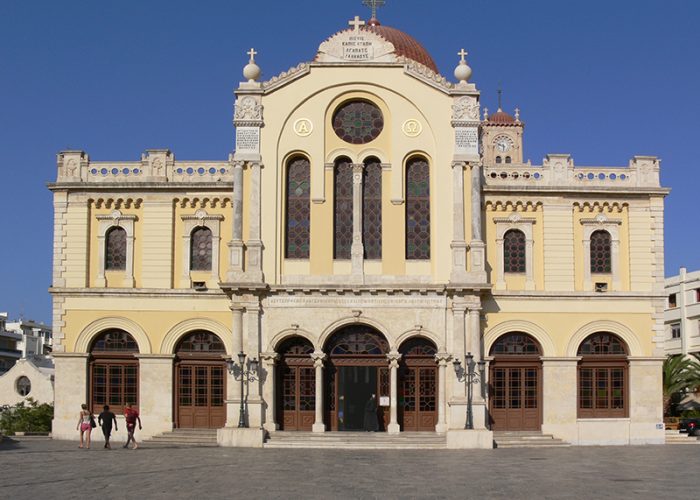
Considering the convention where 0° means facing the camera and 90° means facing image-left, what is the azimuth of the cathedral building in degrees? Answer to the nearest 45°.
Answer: approximately 0°

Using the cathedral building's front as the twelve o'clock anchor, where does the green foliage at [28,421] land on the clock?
The green foliage is roughly at 4 o'clock from the cathedral building.

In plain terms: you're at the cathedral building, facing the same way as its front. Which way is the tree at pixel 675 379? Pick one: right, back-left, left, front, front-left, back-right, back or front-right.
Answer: back-left

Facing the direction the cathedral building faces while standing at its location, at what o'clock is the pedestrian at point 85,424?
The pedestrian is roughly at 2 o'clock from the cathedral building.
